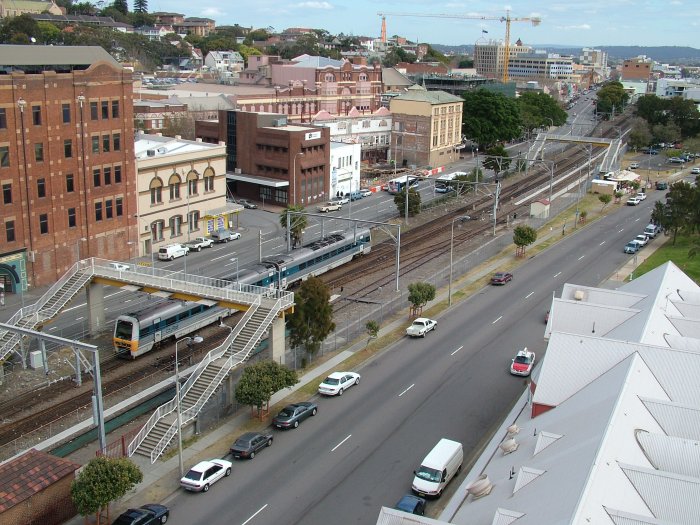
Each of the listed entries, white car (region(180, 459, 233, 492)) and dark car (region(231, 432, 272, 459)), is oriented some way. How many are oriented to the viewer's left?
0

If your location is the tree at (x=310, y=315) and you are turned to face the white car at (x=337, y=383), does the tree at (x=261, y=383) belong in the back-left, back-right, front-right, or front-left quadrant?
front-right

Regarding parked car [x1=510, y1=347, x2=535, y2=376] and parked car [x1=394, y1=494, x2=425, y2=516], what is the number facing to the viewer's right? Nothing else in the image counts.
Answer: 0

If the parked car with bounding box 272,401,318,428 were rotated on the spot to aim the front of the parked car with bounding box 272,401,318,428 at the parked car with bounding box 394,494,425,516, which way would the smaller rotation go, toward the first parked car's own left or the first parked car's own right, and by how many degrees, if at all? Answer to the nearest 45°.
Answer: approximately 90° to the first parked car's own right

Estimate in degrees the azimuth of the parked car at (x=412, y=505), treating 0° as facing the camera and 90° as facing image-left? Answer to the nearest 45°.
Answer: approximately 45°

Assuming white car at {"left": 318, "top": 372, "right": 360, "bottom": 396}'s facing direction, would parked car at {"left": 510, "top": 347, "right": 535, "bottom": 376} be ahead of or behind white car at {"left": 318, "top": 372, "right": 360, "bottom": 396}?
ahead

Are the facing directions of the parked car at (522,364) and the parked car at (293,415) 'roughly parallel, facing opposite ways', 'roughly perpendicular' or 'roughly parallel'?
roughly parallel, facing opposite ways

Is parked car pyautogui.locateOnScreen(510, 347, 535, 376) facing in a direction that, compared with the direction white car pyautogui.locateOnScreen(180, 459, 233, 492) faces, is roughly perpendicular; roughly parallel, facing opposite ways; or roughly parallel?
roughly parallel, facing opposite ways

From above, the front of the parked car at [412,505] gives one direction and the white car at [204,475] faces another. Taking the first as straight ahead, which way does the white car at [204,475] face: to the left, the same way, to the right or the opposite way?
the opposite way

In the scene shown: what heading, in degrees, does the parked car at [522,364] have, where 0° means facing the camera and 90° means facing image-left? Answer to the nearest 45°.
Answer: approximately 45°

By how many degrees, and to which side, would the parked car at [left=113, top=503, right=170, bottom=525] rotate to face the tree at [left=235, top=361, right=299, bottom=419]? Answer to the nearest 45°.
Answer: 0° — it already faces it

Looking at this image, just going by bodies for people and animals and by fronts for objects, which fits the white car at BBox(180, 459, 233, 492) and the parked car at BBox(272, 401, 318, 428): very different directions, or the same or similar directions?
same or similar directions

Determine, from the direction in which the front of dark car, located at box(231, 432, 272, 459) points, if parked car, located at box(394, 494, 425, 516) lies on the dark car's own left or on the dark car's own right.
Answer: on the dark car's own right

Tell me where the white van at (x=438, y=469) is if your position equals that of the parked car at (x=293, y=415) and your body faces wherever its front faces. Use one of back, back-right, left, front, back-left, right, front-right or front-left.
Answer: right

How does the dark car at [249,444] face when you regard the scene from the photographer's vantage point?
facing away from the viewer and to the right of the viewer

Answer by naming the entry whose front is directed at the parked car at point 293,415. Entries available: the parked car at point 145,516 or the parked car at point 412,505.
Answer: the parked car at point 145,516

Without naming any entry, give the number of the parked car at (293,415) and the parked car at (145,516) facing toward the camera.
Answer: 0

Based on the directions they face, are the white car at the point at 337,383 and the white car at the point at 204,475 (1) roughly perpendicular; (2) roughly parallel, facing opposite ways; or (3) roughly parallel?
roughly parallel

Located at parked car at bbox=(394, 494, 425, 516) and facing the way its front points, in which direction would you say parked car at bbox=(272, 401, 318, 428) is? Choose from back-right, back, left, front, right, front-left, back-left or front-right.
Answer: right

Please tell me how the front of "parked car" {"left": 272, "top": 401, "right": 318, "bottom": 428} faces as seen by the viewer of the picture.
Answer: facing away from the viewer and to the right of the viewer

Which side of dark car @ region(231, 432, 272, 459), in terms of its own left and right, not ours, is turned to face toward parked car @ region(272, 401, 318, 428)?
front
